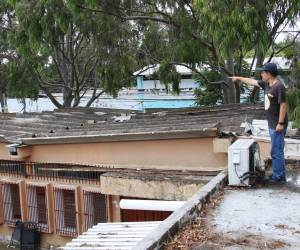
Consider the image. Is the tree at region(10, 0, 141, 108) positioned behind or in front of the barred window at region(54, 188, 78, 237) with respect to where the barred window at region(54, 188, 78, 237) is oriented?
behind

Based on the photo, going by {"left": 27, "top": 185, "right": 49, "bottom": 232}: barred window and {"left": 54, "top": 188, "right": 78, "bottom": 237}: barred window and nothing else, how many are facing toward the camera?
2

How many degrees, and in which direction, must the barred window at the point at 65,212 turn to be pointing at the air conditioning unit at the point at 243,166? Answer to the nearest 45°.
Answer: approximately 45° to its left

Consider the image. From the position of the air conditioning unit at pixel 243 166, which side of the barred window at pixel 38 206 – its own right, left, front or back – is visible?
left

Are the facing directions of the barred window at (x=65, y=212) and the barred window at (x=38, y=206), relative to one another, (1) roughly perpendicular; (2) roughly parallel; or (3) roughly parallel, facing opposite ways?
roughly parallel

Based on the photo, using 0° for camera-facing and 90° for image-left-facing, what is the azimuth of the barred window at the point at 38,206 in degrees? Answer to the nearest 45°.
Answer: approximately 0°

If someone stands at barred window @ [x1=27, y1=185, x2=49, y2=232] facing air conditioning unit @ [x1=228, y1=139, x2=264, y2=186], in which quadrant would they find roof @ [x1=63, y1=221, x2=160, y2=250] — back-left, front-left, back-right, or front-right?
front-right

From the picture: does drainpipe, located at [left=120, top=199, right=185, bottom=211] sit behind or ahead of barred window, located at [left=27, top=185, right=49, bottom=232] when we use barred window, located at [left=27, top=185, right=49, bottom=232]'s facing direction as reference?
ahead
